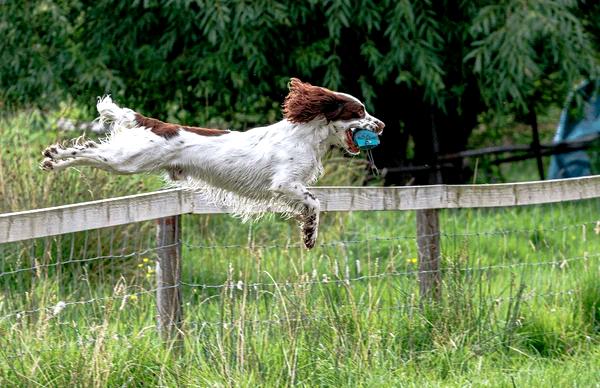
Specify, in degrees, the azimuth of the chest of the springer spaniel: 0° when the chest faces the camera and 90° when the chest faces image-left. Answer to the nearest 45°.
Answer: approximately 270°

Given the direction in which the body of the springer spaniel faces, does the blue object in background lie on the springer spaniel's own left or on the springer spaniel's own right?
on the springer spaniel's own left
